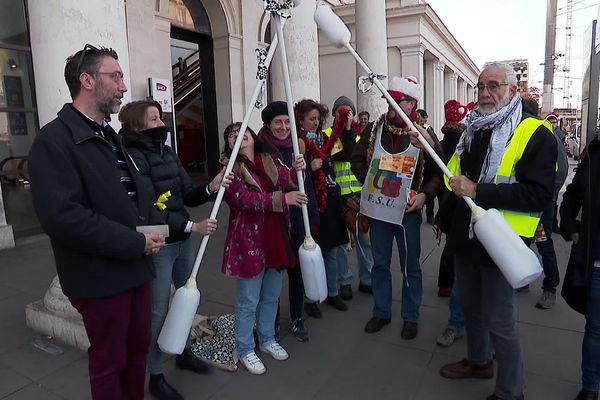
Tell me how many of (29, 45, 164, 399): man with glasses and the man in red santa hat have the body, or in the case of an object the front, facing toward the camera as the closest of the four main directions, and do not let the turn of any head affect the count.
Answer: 1

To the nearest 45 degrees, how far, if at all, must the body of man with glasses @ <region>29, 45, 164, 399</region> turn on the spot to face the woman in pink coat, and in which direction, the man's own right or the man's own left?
approximately 45° to the man's own left

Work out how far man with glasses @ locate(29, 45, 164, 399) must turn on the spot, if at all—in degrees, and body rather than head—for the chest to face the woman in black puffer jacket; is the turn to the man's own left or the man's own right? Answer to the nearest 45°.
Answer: approximately 45° to the man's own left

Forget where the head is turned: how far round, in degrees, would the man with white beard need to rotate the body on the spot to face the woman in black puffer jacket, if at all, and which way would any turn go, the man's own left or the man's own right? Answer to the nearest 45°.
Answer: approximately 45° to the man's own right

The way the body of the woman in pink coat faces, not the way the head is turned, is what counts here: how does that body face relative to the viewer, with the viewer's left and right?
facing the viewer and to the right of the viewer

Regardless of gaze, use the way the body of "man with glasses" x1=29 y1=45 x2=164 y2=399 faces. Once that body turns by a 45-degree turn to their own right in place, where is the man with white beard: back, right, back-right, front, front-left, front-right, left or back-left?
front-left

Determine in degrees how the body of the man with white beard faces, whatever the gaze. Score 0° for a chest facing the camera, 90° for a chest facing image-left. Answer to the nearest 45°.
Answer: approximately 45°

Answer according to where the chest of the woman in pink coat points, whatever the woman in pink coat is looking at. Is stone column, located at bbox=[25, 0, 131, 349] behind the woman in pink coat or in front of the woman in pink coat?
behind

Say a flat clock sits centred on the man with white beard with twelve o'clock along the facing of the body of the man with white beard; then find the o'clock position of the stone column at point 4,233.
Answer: The stone column is roughly at 2 o'clock from the man with white beard.

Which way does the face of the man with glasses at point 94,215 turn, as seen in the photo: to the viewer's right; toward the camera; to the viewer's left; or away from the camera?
to the viewer's right

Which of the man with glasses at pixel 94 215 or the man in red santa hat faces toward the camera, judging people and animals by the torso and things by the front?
the man in red santa hat

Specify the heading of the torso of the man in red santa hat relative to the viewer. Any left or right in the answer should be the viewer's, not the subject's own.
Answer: facing the viewer

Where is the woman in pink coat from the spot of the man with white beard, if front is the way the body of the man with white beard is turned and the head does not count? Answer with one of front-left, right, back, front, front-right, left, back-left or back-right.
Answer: front-right

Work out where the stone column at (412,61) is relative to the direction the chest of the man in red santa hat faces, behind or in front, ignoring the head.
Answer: behind

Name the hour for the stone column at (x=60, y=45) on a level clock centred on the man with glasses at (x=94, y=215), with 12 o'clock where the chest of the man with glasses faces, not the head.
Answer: The stone column is roughly at 9 o'clock from the man with glasses.

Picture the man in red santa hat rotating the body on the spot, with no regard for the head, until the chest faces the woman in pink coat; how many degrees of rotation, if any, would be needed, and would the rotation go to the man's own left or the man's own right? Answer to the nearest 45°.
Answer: approximately 45° to the man's own right

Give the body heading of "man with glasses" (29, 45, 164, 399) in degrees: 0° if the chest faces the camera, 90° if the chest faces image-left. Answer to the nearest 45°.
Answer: approximately 270°

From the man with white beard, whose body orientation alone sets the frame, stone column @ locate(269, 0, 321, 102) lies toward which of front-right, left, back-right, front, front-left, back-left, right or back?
right
